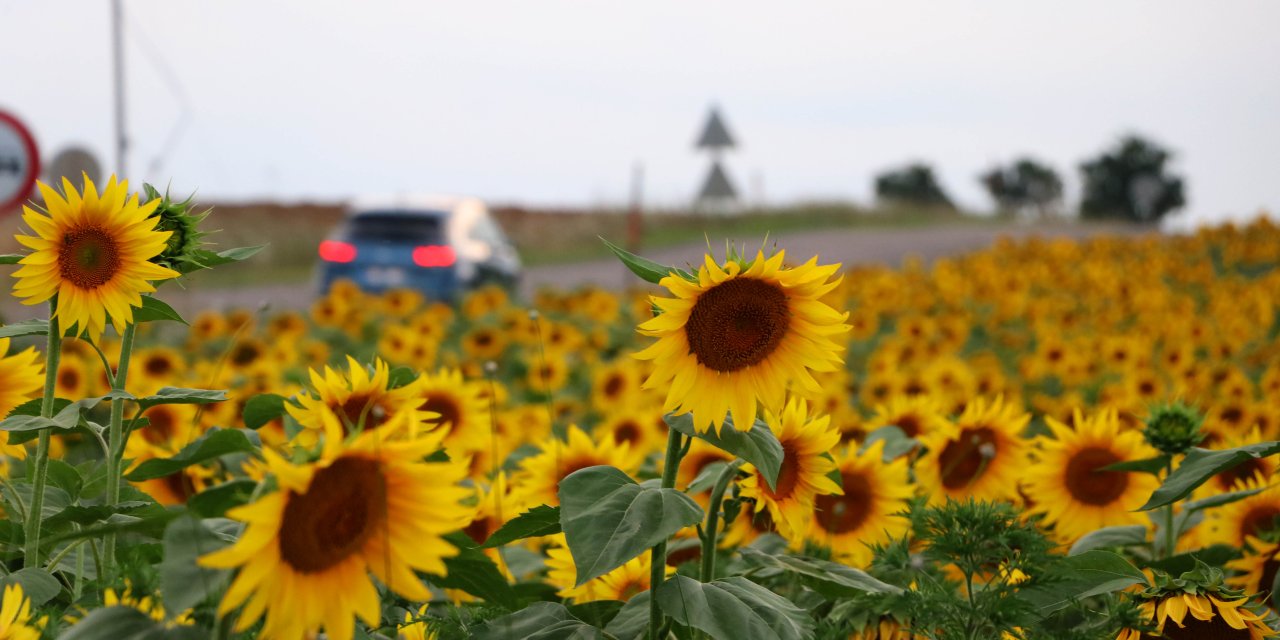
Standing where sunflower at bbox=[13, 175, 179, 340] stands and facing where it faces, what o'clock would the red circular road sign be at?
The red circular road sign is roughly at 6 o'clock from the sunflower.

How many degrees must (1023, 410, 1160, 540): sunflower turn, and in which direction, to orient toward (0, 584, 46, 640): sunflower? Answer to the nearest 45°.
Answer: approximately 45° to its right

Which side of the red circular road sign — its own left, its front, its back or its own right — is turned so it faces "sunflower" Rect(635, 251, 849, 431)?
front

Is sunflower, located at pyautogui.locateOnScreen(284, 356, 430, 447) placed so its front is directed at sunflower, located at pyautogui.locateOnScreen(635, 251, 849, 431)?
no

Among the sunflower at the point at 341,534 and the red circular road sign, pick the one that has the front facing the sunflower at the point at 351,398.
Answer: the red circular road sign

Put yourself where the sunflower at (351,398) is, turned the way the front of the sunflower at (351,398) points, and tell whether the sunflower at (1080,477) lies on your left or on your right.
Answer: on your left

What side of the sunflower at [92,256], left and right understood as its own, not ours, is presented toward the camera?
front

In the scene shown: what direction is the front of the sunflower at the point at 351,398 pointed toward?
toward the camera

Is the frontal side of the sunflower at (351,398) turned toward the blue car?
no

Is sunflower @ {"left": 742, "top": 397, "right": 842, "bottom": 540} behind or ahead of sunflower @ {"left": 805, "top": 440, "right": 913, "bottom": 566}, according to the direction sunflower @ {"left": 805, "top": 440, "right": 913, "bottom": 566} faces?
ahead

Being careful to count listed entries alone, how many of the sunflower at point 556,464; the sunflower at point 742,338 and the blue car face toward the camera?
2

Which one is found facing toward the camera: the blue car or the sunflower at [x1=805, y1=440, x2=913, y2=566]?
the sunflower

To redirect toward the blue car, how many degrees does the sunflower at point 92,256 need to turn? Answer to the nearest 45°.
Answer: approximately 180°

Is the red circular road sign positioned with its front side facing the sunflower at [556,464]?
yes

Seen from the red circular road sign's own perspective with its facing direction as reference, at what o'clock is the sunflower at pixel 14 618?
The sunflower is roughly at 12 o'clock from the red circular road sign.

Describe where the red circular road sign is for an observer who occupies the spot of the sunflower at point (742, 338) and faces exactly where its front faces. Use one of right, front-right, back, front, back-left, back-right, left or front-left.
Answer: back-right
